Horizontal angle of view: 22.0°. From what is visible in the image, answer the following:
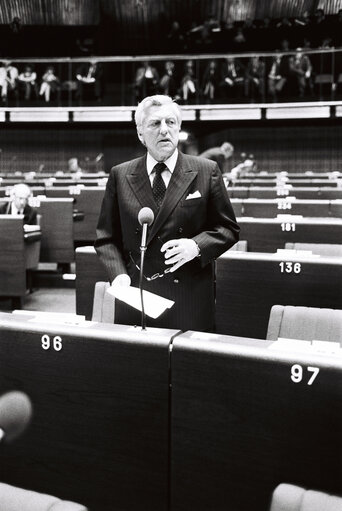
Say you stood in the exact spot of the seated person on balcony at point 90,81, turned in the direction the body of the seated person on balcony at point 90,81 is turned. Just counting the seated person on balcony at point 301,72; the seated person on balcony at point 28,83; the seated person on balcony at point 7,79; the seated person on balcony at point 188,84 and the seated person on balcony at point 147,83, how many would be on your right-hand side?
2

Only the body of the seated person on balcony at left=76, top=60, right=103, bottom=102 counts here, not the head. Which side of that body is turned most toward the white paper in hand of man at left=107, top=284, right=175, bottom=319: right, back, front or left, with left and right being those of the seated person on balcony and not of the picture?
front

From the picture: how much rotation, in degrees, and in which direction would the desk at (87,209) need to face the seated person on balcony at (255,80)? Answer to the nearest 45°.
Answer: approximately 135° to its left

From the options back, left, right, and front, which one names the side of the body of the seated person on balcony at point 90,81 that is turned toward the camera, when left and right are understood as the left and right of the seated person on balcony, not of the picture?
front

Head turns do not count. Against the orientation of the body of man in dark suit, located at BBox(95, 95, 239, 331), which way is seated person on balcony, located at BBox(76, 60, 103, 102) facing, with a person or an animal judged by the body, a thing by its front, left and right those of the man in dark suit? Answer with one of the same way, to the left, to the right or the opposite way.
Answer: the same way

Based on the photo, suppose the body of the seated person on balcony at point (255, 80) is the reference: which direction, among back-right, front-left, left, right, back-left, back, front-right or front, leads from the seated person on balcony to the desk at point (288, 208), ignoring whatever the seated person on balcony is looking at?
front

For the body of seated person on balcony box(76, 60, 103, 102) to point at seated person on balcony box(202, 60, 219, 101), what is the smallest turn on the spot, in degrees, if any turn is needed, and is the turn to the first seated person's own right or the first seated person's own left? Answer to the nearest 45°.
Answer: approximately 90° to the first seated person's own left

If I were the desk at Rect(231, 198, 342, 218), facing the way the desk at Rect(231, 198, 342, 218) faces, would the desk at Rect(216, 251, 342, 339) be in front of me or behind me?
in front

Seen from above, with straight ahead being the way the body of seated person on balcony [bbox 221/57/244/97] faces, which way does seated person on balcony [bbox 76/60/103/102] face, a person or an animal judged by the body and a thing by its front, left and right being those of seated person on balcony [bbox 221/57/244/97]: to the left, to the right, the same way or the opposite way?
the same way

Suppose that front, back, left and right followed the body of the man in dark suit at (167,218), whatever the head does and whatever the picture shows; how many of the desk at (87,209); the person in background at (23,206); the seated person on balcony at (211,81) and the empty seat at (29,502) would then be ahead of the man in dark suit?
1

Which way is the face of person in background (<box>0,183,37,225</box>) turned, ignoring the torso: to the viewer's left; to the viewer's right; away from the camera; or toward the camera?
toward the camera

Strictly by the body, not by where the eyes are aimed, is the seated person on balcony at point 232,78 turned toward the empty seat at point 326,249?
yes
